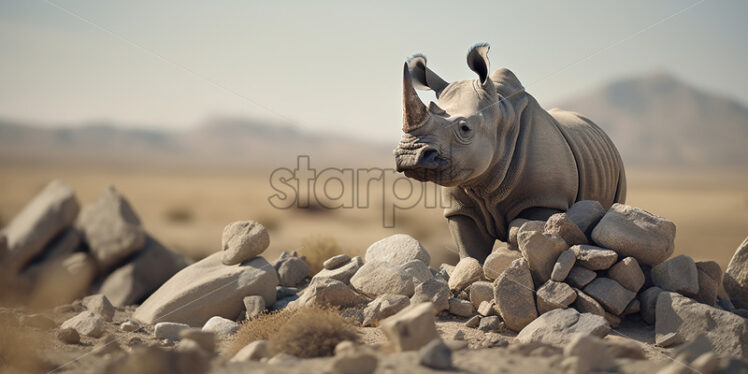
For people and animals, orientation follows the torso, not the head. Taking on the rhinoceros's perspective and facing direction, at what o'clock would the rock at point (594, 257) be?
The rock is roughly at 9 o'clock from the rhinoceros.

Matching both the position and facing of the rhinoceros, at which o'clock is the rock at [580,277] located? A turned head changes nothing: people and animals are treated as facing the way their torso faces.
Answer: The rock is roughly at 9 o'clock from the rhinoceros.

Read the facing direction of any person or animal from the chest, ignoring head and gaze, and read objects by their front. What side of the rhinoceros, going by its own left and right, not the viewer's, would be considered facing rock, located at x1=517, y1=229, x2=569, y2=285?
left

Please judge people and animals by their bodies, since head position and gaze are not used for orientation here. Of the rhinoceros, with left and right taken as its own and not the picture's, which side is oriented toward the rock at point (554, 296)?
left

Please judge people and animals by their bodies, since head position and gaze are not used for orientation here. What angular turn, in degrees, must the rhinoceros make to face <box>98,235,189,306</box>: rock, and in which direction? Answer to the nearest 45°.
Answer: approximately 45° to its right

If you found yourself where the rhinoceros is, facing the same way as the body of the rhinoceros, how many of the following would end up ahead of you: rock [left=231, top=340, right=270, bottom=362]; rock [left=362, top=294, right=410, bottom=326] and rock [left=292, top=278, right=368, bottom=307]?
3

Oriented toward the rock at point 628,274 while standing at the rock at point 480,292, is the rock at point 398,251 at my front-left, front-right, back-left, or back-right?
back-left

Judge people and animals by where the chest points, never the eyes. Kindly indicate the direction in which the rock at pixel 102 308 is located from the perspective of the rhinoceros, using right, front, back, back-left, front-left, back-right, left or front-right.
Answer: front-right

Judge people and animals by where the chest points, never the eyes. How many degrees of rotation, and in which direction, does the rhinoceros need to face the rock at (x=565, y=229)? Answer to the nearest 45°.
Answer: approximately 90° to its left

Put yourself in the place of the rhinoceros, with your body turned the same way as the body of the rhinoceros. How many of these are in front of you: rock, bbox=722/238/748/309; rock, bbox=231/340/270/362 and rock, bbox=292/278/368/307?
2

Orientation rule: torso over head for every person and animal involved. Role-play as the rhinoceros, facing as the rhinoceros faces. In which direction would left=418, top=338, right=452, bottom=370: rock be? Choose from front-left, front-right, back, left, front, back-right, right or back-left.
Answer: front-left

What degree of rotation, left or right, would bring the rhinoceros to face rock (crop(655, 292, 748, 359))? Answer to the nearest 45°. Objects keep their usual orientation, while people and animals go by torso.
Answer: approximately 90° to its left
